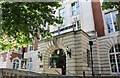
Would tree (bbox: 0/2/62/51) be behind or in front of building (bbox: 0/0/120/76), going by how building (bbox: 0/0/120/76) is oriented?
in front

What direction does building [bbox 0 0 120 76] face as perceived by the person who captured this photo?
facing the viewer and to the left of the viewer
